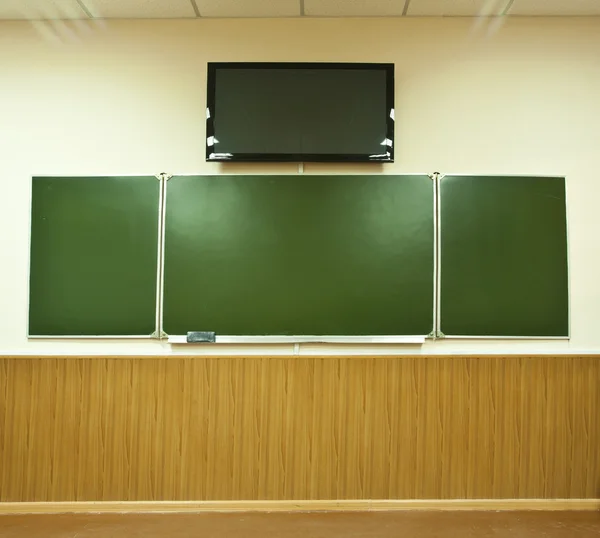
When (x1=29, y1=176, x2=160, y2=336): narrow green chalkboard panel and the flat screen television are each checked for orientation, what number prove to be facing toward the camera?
2

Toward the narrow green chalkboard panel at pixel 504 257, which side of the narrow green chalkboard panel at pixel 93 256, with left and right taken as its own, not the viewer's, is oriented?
left

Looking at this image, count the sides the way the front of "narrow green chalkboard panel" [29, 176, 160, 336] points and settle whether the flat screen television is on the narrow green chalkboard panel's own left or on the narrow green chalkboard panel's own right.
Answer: on the narrow green chalkboard panel's own left

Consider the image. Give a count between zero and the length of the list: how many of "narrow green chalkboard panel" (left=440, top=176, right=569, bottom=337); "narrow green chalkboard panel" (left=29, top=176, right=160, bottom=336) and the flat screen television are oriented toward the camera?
3

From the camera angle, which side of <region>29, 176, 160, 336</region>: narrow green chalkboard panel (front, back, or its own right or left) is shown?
front

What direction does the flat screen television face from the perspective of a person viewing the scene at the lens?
facing the viewer

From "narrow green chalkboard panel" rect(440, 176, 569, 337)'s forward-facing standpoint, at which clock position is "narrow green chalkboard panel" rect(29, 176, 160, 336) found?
"narrow green chalkboard panel" rect(29, 176, 160, 336) is roughly at 2 o'clock from "narrow green chalkboard panel" rect(440, 176, 569, 337).

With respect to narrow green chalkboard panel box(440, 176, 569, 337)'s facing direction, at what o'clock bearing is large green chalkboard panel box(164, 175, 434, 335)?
The large green chalkboard panel is roughly at 2 o'clock from the narrow green chalkboard panel.

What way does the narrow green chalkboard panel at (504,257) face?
toward the camera

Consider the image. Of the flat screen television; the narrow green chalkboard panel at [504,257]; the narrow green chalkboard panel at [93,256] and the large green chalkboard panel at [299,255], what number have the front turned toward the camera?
4

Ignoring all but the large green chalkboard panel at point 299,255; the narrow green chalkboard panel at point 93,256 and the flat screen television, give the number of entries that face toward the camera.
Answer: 3

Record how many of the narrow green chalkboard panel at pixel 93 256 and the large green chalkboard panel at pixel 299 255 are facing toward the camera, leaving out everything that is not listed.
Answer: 2

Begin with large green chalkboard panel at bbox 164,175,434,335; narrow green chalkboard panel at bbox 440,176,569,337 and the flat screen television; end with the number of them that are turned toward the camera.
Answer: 3
